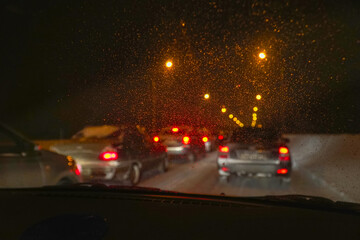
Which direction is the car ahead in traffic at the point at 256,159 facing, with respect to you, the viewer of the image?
facing away from the viewer

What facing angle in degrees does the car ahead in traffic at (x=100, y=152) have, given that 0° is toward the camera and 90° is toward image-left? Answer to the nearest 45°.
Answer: approximately 225°

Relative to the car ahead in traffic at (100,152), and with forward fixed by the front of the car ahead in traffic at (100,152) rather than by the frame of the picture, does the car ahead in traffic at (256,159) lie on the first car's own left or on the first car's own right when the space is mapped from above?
on the first car's own right

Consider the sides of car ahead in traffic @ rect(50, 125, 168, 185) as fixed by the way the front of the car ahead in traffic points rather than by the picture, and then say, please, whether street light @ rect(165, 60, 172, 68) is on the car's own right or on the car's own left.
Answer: on the car's own right

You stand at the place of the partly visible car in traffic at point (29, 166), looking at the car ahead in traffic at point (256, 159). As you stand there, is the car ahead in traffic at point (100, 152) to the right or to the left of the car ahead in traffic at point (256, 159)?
left

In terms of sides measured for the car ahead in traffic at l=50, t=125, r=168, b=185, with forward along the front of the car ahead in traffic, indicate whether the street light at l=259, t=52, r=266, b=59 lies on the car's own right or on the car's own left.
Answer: on the car's own right
